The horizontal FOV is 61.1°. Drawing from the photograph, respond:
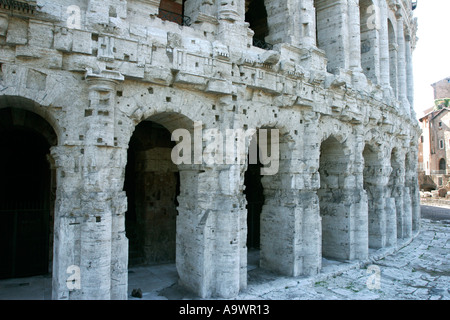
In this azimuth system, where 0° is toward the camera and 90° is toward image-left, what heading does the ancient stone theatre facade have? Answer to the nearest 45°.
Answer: approximately 315°

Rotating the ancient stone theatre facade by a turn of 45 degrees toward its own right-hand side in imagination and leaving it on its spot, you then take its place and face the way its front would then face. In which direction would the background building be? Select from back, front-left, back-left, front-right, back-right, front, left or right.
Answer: back-left
